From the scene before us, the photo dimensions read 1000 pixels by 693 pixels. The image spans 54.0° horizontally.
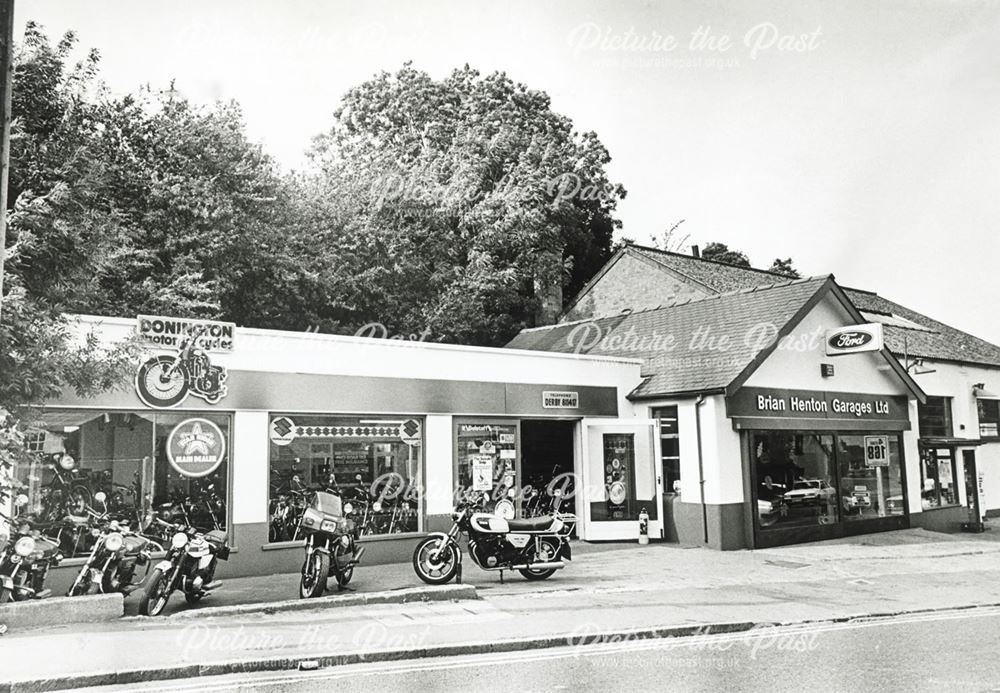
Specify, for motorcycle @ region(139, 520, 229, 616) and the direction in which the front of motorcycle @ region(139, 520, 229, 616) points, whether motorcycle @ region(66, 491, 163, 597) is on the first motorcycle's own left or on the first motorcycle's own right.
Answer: on the first motorcycle's own right

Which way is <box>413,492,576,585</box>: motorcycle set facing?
to the viewer's left

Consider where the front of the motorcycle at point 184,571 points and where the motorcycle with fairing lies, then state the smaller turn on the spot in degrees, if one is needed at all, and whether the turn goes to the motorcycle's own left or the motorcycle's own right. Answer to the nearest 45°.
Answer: approximately 135° to the motorcycle's own left

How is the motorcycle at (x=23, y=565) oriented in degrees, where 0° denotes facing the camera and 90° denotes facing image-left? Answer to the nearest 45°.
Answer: approximately 45°

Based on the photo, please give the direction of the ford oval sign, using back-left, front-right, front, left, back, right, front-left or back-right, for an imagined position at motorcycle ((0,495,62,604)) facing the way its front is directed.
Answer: back-left

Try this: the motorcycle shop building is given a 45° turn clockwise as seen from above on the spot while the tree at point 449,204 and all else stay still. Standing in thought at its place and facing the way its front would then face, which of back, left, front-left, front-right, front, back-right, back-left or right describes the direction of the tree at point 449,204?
back

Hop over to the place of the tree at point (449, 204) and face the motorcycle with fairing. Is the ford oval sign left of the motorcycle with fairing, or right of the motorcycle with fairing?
left

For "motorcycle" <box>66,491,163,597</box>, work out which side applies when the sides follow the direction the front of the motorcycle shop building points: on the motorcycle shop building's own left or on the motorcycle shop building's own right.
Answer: on the motorcycle shop building's own right

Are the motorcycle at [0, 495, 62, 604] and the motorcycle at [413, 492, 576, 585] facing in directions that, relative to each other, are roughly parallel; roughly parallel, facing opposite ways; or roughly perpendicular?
roughly perpendicular
